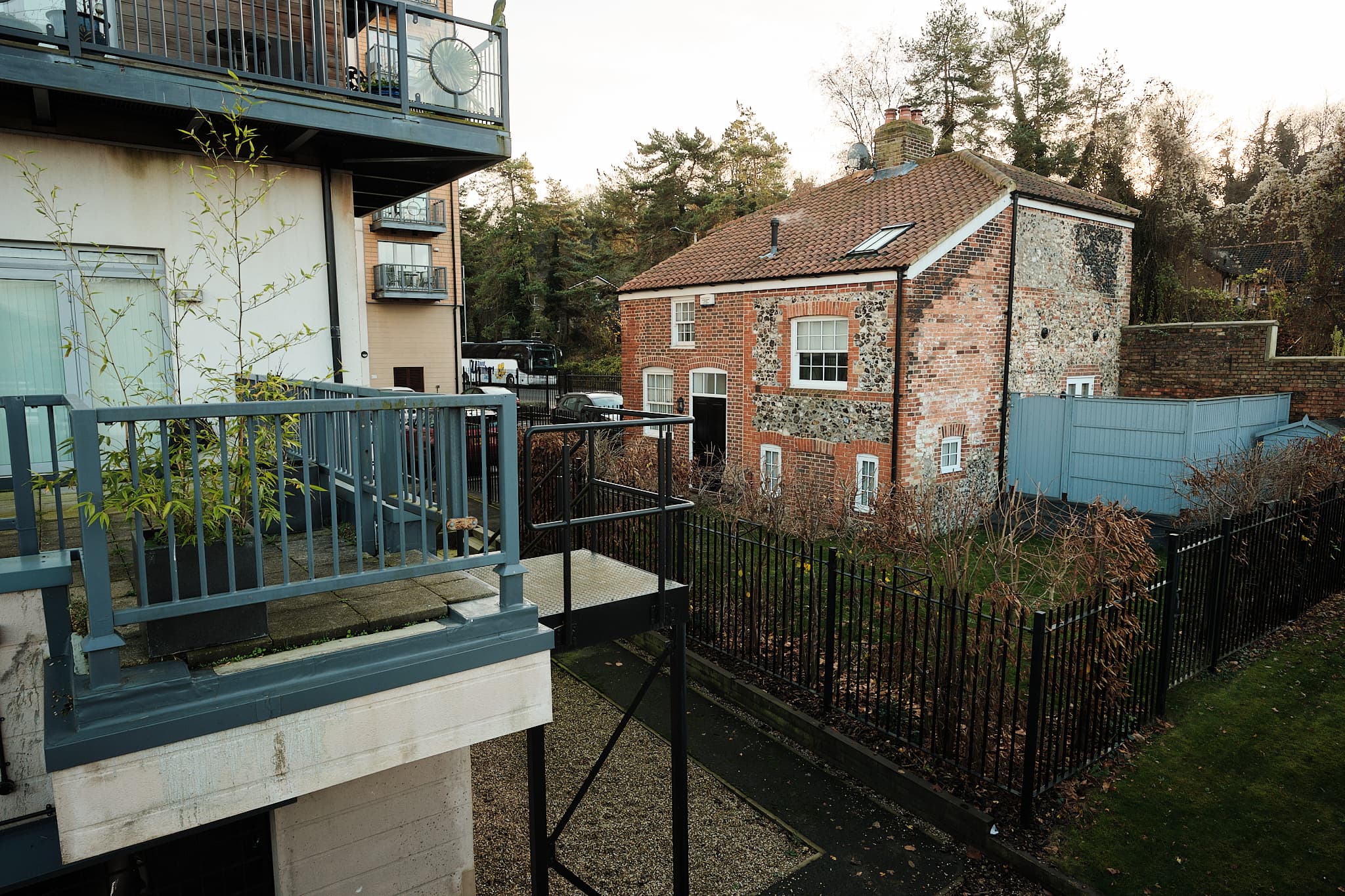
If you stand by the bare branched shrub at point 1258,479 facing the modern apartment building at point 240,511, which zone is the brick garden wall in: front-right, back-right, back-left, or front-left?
back-right

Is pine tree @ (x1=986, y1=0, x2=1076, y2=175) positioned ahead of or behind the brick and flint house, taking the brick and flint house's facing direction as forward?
behind

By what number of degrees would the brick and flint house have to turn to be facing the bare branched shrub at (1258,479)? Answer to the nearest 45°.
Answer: approximately 90° to its left

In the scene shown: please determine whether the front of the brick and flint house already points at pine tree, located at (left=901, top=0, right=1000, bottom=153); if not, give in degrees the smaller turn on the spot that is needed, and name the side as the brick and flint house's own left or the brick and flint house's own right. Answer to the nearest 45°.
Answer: approximately 135° to the brick and flint house's own right

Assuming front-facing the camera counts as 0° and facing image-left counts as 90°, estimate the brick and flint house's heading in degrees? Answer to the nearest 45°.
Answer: approximately 45°

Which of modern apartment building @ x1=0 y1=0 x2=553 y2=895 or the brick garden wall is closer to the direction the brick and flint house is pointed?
the modern apartment building

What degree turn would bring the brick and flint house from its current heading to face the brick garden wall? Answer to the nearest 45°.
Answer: approximately 180°

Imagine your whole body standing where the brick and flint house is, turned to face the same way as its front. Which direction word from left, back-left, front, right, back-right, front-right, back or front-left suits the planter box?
front-left

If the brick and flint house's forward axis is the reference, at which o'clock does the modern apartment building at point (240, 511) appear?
The modern apartment building is roughly at 11 o'clock from the brick and flint house.

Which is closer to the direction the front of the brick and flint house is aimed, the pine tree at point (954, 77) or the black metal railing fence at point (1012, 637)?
the black metal railing fence
